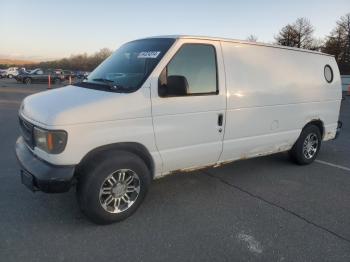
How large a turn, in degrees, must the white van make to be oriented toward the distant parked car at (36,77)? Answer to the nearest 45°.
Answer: approximately 90° to its right

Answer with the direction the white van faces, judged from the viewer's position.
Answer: facing the viewer and to the left of the viewer
